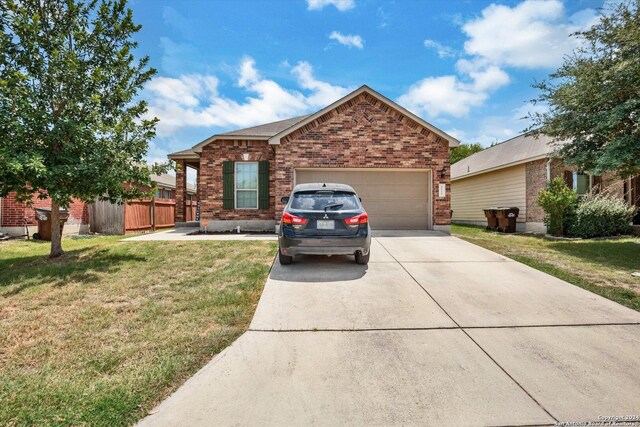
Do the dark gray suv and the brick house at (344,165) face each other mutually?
yes

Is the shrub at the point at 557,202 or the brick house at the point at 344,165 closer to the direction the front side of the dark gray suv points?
the brick house

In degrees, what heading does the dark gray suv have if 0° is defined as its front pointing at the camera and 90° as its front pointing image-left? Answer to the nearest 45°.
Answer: approximately 180°

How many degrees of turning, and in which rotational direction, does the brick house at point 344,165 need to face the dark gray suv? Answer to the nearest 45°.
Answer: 0° — it already faces it

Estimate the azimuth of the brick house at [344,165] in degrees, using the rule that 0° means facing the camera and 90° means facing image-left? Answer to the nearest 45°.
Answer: approximately 0°

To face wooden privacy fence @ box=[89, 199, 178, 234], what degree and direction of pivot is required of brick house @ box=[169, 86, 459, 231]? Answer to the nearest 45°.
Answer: approximately 90° to its right

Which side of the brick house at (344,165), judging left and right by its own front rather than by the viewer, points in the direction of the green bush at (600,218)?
left

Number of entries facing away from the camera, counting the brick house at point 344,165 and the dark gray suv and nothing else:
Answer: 1

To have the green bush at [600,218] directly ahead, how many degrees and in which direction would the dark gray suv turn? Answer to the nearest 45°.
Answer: approximately 45° to its right

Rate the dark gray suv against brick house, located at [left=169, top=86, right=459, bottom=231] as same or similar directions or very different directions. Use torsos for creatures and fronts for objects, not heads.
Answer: very different directions

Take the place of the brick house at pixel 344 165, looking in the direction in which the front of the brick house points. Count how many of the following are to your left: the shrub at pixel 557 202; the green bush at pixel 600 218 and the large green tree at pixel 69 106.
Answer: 2

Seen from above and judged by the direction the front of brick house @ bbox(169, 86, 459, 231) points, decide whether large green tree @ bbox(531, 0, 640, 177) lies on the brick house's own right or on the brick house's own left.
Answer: on the brick house's own left
